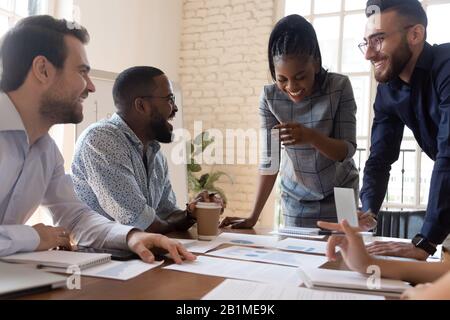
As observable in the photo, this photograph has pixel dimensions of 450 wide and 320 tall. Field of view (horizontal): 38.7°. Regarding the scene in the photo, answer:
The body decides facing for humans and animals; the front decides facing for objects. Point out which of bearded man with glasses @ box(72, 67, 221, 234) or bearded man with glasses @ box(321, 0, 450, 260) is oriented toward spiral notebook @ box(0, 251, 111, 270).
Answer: bearded man with glasses @ box(321, 0, 450, 260)

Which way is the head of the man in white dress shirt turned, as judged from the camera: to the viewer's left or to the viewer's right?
to the viewer's right

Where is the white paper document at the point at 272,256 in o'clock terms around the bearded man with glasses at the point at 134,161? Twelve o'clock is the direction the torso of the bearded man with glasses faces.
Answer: The white paper document is roughly at 2 o'clock from the bearded man with glasses.

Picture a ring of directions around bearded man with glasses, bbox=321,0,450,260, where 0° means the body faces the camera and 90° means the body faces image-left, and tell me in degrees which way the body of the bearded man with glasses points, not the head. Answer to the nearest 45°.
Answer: approximately 45°

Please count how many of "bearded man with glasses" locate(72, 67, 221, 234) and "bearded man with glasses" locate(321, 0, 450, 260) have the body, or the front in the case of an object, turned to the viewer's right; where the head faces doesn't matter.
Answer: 1

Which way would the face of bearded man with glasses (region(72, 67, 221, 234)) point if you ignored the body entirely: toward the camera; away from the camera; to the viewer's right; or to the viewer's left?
to the viewer's right

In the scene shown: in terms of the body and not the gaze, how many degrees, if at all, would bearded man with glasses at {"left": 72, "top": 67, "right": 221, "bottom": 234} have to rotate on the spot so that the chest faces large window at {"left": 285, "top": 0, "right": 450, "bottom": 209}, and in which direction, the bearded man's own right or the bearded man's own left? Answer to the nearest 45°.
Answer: approximately 45° to the bearded man's own left

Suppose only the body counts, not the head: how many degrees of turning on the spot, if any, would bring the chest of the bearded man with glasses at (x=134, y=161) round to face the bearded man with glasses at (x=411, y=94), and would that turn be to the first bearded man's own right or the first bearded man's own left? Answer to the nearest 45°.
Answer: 0° — they already face them

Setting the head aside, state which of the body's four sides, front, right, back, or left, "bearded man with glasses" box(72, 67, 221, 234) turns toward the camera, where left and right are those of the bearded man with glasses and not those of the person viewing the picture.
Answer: right

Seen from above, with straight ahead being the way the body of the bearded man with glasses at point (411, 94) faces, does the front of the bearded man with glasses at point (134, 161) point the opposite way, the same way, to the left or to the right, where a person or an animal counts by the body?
the opposite way
